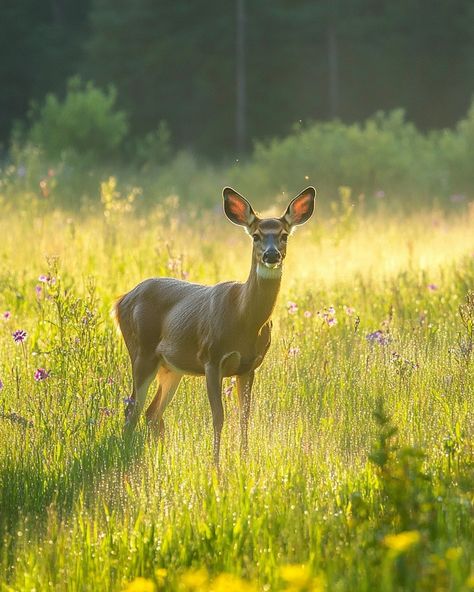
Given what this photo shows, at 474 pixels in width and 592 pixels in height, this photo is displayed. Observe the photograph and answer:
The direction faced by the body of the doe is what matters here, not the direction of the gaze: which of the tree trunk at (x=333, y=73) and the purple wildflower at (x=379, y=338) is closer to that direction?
the purple wildflower

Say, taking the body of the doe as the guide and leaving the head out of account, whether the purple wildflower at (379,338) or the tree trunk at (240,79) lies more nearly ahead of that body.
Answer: the purple wildflower

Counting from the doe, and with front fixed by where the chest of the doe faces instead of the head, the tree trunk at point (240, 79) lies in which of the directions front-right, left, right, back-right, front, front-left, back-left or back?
back-left

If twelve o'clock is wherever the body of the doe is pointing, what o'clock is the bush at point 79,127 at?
The bush is roughly at 7 o'clock from the doe.

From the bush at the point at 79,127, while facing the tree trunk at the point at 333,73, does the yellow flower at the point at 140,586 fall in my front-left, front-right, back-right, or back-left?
back-right

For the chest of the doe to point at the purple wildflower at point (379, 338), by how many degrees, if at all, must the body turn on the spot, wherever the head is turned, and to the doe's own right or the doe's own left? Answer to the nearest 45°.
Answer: approximately 90° to the doe's own left

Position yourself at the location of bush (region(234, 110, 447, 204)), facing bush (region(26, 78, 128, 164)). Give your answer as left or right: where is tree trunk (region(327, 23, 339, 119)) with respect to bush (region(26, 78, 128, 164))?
right

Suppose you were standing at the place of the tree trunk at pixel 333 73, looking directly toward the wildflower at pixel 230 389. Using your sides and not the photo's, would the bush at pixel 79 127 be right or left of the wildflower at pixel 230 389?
right

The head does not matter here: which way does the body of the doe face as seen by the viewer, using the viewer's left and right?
facing the viewer and to the right of the viewer
